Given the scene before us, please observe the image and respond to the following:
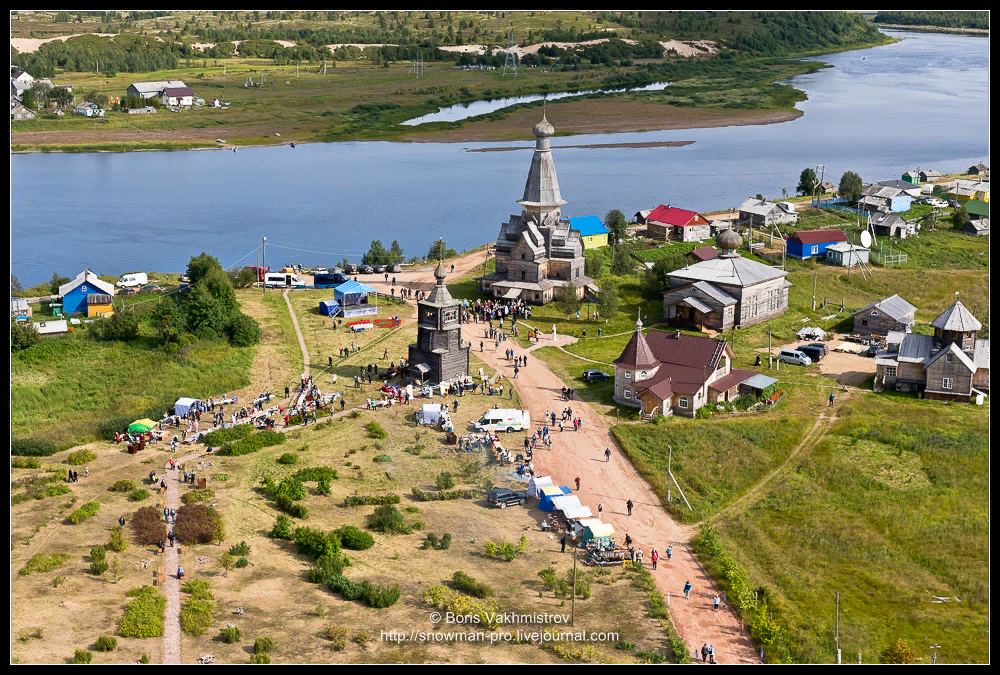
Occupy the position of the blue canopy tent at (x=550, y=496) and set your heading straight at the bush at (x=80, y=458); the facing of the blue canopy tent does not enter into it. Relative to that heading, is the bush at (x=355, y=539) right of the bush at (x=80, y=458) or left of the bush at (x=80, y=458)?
left

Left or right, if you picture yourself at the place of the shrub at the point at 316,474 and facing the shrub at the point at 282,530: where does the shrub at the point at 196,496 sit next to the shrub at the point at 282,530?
right

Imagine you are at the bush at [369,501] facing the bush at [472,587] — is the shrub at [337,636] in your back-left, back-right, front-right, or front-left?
front-right

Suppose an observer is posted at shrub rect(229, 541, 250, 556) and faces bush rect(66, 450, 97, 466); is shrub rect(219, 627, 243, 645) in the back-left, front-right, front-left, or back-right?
back-left

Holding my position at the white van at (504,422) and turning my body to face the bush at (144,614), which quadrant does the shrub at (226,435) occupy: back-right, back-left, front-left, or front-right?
front-right

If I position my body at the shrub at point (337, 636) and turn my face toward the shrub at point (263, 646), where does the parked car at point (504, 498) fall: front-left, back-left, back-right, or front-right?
back-right

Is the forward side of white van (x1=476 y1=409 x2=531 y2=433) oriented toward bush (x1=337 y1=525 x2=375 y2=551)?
no
